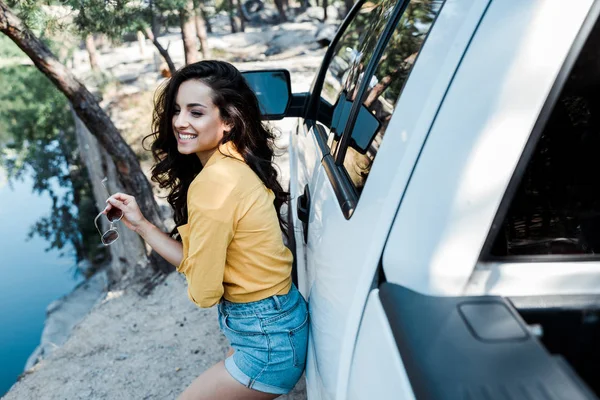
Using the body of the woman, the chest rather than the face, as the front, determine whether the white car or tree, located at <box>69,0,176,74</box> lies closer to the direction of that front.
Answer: the tree

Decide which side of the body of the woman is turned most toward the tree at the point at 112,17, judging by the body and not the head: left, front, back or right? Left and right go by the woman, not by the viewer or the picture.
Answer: right

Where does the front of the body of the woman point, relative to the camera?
to the viewer's left

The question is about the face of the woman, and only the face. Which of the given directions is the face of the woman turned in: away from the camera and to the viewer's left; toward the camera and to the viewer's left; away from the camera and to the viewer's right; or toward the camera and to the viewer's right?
toward the camera and to the viewer's left

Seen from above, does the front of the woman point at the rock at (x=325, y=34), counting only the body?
no

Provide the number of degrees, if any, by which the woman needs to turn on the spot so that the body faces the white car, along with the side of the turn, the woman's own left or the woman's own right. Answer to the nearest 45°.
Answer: approximately 135° to the woman's own left
